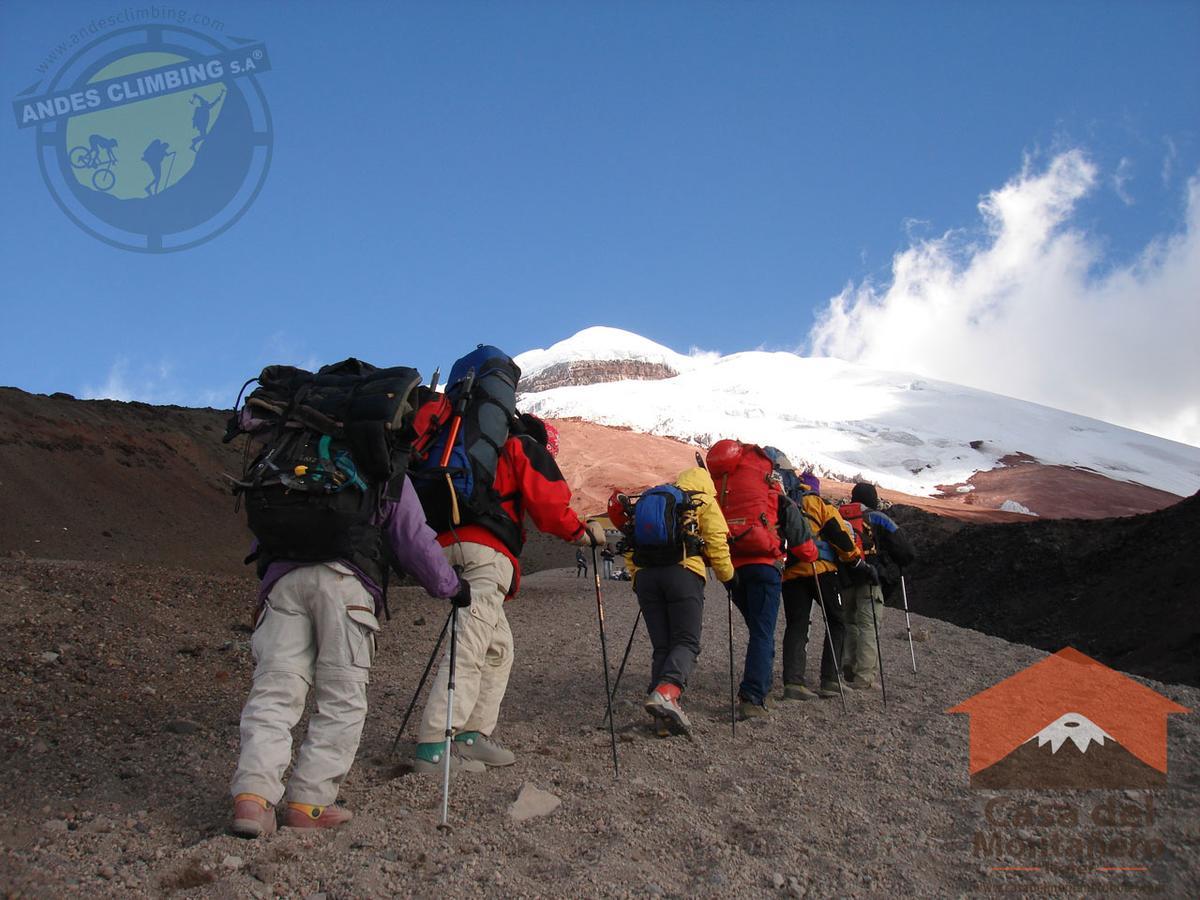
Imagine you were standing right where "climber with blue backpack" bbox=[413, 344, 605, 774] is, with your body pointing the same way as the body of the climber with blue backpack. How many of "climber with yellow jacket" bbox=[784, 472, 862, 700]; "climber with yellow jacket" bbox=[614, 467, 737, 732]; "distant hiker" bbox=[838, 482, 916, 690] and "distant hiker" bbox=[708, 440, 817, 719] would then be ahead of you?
4

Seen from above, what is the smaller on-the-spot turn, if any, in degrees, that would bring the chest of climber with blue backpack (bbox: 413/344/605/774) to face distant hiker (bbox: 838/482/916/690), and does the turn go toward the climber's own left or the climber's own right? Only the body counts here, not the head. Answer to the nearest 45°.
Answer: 0° — they already face them

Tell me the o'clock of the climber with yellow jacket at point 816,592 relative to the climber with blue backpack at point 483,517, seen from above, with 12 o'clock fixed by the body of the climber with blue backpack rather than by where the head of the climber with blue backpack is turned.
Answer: The climber with yellow jacket is roughly at 12 o'clock from the climber with blue backpack.

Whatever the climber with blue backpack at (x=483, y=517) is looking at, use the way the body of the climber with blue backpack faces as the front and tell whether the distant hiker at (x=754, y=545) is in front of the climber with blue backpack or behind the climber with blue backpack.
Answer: in front

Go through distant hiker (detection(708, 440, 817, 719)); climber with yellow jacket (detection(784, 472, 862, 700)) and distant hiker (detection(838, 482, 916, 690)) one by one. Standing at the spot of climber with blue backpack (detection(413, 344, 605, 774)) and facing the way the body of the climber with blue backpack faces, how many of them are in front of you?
3

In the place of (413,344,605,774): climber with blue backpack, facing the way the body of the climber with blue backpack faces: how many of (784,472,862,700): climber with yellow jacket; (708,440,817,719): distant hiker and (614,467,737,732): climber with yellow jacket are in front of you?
3

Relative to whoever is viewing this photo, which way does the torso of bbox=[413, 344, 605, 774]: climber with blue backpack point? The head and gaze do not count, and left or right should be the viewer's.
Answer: facing away from the viewer and to the right of the viewer

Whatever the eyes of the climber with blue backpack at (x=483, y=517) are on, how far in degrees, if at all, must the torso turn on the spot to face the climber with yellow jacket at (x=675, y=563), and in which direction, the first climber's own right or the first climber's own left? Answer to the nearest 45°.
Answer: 0° — they already face them
